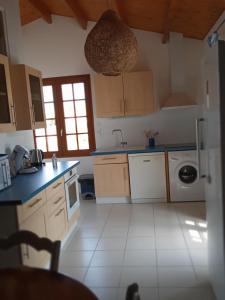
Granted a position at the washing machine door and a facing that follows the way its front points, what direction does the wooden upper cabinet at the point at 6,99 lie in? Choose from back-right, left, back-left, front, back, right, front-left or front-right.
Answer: front-right

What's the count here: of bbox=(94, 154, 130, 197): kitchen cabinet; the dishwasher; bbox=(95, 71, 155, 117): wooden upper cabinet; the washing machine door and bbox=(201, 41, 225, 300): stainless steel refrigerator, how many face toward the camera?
4

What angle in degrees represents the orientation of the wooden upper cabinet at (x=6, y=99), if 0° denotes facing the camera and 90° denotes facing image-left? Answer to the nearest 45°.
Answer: approximately 315°

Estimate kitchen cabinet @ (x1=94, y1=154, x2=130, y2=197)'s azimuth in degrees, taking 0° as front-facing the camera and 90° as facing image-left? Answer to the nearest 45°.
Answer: approximately 0°

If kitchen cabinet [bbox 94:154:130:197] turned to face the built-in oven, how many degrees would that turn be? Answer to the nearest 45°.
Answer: approximately 45° to its right

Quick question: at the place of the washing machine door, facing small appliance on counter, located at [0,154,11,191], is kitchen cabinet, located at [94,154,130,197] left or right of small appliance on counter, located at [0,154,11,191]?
right

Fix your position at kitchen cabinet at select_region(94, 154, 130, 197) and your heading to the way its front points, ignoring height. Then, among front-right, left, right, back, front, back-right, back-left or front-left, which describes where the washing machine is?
left

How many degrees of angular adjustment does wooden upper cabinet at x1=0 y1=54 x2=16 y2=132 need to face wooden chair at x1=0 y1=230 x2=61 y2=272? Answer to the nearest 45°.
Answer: approximately 45° to its right
